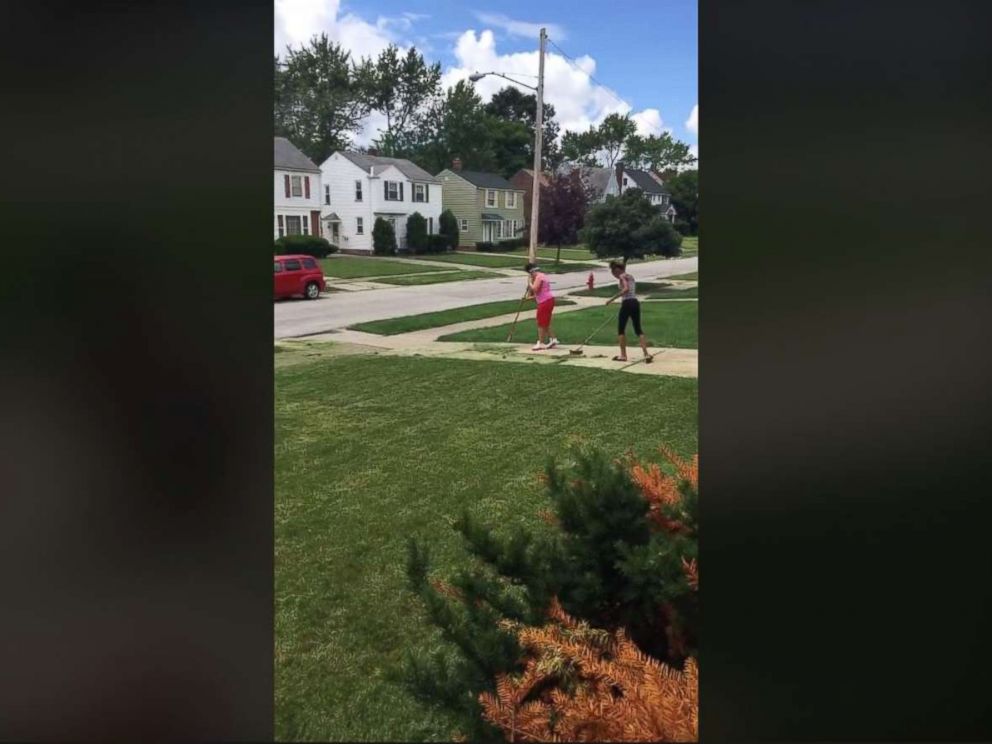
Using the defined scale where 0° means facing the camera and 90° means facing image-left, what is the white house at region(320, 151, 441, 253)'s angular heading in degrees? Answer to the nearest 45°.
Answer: approximately 315°

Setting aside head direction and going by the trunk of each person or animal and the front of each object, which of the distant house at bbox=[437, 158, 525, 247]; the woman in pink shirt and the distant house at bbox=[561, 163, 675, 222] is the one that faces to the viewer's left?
the woman in pink shirt

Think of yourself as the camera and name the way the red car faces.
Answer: facing to the left of the viewer

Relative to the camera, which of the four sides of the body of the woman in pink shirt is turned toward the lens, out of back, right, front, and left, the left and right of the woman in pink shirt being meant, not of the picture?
left

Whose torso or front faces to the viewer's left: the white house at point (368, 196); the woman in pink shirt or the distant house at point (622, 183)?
the woman in pink shirt

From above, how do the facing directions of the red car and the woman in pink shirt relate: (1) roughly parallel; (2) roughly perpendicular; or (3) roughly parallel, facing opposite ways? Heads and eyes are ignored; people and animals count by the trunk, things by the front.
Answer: roughly parallel

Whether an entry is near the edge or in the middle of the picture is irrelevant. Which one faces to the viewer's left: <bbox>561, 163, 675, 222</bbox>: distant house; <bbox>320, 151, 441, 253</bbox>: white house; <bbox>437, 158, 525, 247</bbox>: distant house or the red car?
the red car

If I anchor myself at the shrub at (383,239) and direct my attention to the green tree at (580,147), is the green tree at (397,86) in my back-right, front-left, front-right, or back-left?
front-left

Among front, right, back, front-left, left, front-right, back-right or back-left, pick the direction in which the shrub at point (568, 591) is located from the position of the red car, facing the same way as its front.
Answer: back-left

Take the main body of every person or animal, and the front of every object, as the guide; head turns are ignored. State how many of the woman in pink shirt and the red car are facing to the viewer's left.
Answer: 2
